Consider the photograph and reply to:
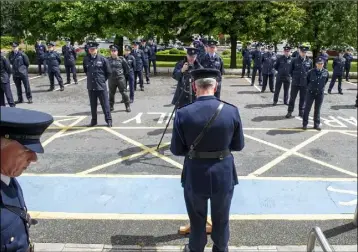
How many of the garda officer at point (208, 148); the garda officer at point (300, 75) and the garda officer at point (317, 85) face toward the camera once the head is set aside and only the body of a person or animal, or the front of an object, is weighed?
2

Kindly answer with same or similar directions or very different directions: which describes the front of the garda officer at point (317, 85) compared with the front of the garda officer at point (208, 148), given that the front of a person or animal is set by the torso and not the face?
very different directions

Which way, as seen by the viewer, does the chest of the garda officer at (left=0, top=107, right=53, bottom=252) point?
to the viewer's right

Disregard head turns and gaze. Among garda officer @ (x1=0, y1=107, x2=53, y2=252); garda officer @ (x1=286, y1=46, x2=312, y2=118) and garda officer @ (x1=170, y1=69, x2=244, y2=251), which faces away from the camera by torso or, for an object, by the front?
garda officer @ (x1=170, y1=69, x2=244, y2=251)

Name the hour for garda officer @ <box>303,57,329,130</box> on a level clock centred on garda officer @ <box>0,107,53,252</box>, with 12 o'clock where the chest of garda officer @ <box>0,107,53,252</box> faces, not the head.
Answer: garda officer @ <box>303,57,329,130</box> is roughly at 11 o'clock from garda officer @ <box>0,107,53,252</box>.

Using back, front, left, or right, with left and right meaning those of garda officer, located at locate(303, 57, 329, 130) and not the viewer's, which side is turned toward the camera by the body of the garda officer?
front

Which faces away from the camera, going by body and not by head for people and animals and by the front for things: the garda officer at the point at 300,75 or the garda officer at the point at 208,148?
the garda officer at the point at 208,148

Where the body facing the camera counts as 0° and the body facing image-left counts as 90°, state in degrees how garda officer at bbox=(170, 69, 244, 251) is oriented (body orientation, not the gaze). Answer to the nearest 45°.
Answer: approximately 180°

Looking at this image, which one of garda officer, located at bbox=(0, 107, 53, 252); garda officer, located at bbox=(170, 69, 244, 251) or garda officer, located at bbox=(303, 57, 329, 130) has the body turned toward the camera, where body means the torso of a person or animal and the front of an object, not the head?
garda officer, located at bbox=(303, 57, 329, 130)

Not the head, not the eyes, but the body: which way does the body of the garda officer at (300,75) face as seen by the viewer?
toward the camera

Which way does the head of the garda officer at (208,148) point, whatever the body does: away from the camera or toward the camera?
away from the camera

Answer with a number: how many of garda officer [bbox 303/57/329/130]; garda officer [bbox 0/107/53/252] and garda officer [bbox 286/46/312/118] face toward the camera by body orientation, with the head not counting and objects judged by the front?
2

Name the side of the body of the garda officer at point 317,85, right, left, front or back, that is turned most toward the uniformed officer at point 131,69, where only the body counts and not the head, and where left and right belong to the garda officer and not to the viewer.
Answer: right

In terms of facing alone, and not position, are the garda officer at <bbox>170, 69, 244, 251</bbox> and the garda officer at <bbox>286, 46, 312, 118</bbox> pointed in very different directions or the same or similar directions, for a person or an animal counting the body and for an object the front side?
very different directions

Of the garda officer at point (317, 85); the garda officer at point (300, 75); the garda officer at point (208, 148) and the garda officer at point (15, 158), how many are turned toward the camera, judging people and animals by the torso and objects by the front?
2

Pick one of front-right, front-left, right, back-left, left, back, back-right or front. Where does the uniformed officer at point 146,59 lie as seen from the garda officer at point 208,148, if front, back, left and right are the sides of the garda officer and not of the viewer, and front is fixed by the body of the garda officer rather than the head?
front
